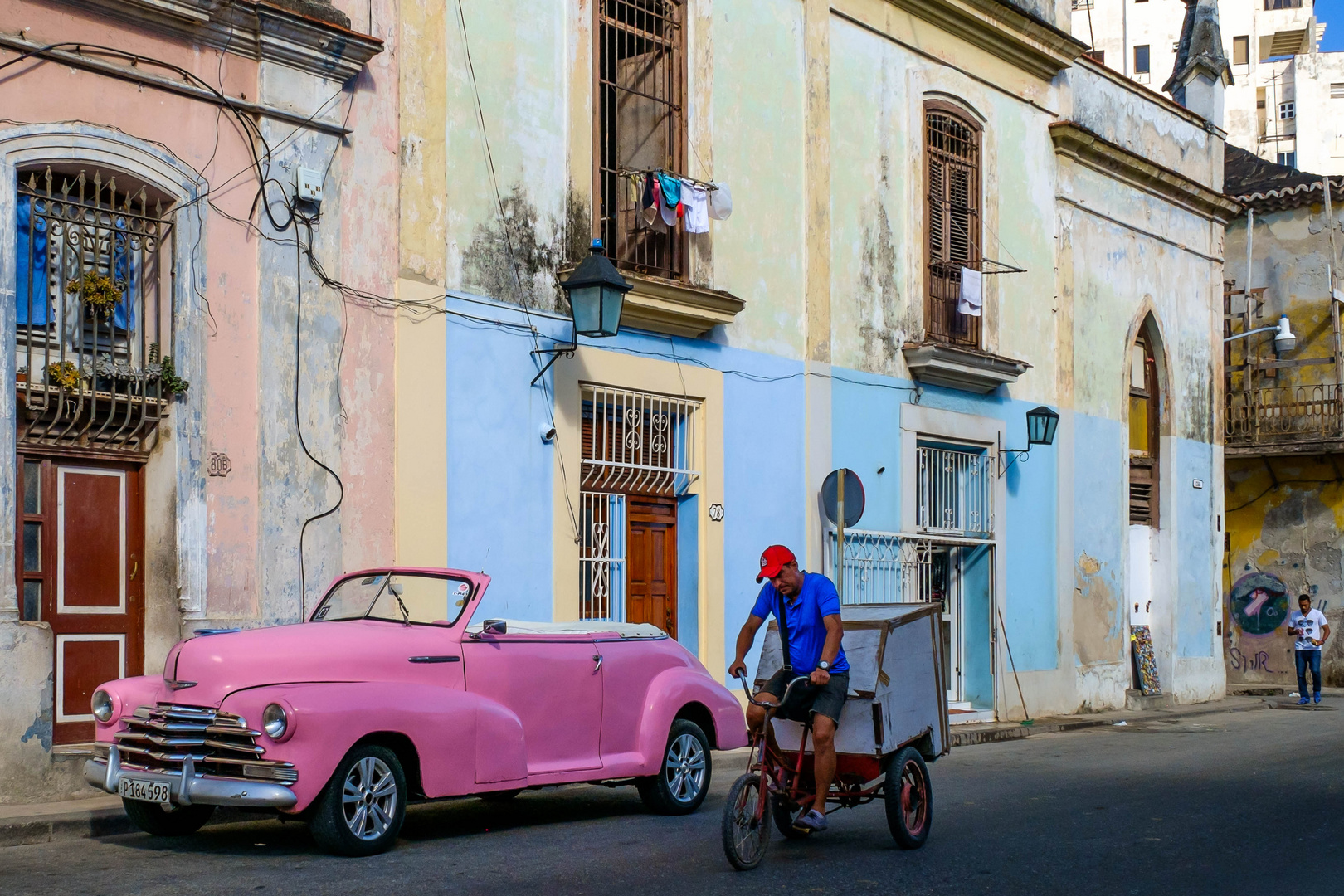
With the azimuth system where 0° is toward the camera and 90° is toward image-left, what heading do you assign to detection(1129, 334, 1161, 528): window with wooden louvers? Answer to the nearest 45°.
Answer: approximately 315°

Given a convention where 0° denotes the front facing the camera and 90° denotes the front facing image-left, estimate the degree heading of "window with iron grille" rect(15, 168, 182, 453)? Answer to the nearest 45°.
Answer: approximately 315°

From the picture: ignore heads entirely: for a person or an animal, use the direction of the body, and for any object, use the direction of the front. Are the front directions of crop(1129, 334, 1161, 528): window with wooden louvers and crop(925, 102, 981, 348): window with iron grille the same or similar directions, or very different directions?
same or similar directions

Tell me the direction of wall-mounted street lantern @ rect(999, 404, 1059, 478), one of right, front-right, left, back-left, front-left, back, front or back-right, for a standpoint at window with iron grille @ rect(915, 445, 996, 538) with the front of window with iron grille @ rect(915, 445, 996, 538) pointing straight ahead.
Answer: left

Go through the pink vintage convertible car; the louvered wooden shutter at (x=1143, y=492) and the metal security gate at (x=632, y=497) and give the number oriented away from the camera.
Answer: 0

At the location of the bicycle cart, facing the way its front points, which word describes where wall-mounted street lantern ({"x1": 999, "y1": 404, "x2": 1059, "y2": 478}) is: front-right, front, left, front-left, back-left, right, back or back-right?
back-right

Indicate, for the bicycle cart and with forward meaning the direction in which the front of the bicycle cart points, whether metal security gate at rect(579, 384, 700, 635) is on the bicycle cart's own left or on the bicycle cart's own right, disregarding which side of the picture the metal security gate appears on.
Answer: on the bicycle cart's own right

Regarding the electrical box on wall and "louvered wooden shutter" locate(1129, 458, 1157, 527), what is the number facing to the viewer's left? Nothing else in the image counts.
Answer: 0

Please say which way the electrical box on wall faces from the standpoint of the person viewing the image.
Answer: facing the viewer and to the right of the viewer

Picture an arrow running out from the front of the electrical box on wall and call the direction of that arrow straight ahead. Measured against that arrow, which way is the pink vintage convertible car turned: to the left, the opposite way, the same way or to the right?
to the right

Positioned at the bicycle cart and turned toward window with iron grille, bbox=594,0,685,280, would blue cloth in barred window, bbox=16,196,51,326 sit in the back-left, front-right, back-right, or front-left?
front-left

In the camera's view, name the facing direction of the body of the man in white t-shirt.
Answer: toward the camera

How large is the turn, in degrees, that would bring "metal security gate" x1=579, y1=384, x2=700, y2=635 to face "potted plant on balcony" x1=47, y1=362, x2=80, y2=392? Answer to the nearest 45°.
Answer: approximately 90° to its right
